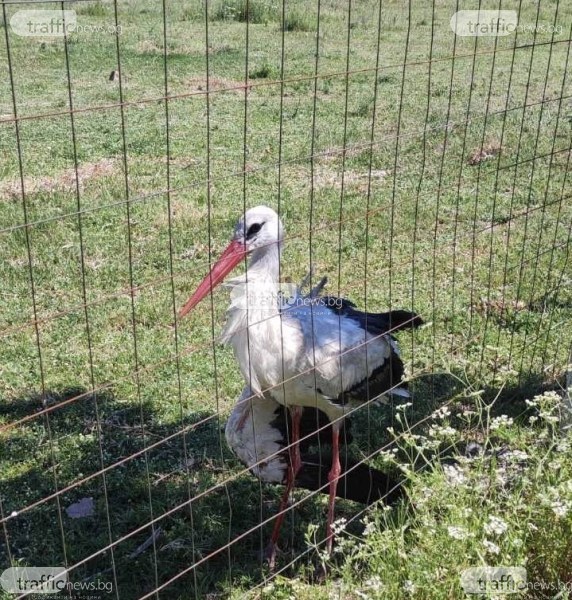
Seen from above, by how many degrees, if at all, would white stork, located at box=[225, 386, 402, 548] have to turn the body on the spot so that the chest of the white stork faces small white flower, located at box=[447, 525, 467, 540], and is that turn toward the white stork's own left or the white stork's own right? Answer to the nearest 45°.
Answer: approximately 135° to the white stork's own left

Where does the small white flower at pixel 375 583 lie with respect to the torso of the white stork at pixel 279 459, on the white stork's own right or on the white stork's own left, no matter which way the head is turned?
on the white stork's own left

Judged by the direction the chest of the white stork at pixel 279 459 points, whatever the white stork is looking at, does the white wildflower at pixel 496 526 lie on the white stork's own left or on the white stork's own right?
on the white stork's own left

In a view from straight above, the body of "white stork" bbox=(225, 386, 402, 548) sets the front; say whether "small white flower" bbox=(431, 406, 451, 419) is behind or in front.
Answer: behind

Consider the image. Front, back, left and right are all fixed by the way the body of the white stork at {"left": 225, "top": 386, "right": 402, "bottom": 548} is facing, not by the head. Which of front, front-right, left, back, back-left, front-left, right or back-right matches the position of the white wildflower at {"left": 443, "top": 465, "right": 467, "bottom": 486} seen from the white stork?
back-left

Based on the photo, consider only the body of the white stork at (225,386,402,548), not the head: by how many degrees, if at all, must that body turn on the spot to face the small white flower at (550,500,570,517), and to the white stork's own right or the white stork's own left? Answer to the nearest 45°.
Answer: approximately 135° to the white stork's own left

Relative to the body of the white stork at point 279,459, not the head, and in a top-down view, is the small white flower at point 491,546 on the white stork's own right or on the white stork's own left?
on the white stork's own left

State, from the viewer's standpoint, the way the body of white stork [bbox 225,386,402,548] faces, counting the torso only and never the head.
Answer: to the viewer's left
